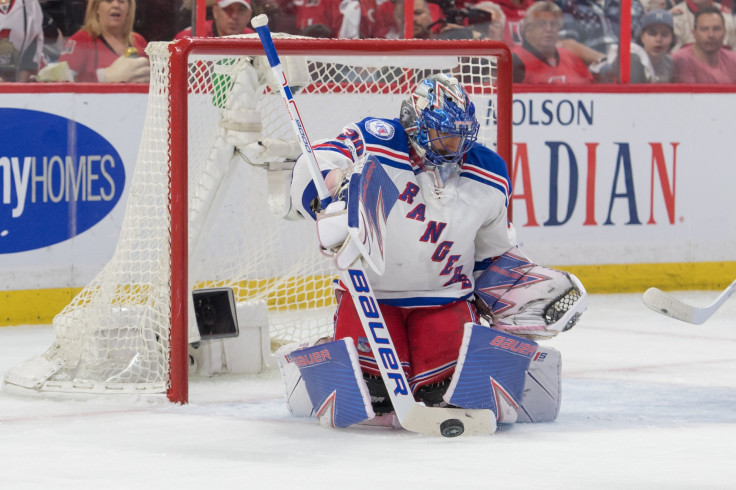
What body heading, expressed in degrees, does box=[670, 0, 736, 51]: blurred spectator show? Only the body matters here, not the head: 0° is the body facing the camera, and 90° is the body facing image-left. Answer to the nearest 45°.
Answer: approximately 0°

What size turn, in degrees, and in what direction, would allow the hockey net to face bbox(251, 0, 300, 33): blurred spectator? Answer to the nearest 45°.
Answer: approximately 135° to its left

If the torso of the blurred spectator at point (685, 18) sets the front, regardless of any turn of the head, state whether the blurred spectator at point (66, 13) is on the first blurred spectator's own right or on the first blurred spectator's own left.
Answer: on the first blurred spectator's own right

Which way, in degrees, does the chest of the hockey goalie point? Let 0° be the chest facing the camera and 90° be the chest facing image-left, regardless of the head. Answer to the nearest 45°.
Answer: approximately 0°
